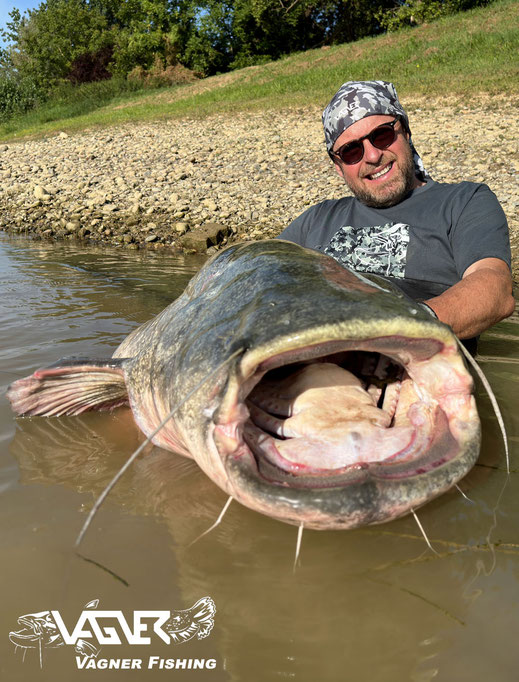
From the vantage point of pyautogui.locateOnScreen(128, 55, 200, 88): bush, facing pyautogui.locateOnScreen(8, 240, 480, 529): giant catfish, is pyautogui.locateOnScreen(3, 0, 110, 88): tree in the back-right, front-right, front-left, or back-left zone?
back-right

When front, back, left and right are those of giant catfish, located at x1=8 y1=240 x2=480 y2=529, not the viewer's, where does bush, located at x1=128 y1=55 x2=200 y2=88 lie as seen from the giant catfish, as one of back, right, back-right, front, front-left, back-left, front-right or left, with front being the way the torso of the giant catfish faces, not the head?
back-left

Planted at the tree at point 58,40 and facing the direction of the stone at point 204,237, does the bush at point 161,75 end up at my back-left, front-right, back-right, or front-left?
front-left

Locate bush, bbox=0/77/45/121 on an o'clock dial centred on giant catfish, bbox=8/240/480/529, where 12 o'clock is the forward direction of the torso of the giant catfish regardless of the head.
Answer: The bush is roughly at 7 o'clock from the giant catfish.

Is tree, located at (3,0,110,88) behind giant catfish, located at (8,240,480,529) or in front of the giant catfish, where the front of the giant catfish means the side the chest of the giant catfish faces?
behind

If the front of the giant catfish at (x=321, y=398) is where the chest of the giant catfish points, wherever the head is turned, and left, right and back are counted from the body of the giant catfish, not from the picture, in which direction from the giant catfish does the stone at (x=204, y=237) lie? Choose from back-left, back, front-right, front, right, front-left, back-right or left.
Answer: back-left

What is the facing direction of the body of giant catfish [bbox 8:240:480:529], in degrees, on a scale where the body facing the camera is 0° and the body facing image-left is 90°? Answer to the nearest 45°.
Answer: approximately 315°
